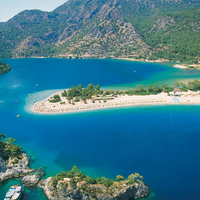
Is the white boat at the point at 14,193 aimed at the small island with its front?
no

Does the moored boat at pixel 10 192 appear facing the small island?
no
